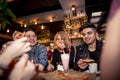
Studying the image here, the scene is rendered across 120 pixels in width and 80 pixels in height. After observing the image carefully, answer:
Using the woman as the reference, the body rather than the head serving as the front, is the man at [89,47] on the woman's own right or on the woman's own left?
on the woman's own left

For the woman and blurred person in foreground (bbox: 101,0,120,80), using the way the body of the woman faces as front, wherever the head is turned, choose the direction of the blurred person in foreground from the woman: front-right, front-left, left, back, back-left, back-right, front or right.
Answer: front-left

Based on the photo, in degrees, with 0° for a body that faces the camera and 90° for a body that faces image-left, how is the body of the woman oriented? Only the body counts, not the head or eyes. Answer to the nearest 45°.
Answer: approximately 45°

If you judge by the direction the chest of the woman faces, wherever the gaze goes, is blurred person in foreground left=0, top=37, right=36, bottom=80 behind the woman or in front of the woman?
in front
